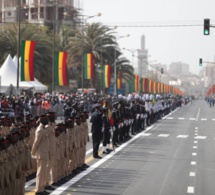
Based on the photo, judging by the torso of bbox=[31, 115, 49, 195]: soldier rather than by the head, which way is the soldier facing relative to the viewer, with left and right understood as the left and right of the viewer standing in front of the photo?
facing to the right of the viewer

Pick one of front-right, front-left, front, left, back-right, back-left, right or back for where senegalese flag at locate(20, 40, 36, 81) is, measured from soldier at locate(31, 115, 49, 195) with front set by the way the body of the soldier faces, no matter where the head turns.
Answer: left

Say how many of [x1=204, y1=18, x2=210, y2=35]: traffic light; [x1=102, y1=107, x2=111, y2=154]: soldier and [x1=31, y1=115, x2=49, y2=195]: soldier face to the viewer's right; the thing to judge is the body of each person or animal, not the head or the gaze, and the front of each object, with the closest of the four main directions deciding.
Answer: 2

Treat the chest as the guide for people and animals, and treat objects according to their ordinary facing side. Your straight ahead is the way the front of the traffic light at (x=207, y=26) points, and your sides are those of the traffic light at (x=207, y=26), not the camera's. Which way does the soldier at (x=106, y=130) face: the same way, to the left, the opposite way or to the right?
to the left

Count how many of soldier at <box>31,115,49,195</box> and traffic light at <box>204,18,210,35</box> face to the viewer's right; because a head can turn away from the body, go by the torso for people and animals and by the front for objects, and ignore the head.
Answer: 1

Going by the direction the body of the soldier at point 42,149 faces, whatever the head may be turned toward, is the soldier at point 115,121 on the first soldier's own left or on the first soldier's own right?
on the first soldier's own left

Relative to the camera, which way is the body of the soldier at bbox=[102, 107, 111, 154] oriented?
to the viewer's right

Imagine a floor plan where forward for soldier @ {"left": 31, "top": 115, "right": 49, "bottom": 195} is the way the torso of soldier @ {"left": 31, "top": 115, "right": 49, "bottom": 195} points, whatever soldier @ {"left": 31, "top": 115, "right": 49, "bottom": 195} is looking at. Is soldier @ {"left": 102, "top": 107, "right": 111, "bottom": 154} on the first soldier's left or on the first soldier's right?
on the first soldier's left

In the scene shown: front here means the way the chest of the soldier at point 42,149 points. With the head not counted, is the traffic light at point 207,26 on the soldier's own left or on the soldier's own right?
on the soldier's own left

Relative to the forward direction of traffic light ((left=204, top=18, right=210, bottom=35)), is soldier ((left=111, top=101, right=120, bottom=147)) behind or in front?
in front
